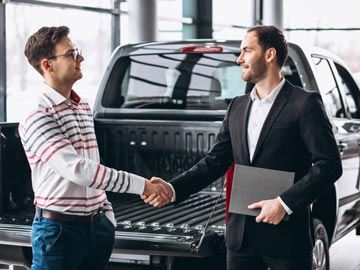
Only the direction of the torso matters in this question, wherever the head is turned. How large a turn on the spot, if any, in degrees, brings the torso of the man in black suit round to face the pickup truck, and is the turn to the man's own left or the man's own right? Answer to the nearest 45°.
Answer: approximately 135° to the man's own right

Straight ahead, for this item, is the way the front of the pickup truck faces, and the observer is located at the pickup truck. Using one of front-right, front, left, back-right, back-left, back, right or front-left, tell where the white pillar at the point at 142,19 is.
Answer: front-left

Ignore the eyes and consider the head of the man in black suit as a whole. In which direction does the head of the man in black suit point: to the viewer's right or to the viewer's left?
to the viewer's left

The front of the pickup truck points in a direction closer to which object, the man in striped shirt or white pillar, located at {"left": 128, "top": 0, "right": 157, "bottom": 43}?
the white pillar

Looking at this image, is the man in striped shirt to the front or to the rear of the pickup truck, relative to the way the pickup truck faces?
to the rear

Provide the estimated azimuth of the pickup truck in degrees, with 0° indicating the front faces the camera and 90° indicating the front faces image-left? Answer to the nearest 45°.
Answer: approximately 225°

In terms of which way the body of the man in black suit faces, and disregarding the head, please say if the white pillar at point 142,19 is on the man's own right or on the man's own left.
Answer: on the man's own right

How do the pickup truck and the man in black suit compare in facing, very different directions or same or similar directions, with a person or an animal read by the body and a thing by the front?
very different directions

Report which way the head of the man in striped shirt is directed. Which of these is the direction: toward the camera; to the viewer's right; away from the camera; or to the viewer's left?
to the viewer's right

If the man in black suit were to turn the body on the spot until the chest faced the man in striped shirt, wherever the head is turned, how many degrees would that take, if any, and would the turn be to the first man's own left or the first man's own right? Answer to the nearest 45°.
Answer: approximately 45° to the first man's own right
